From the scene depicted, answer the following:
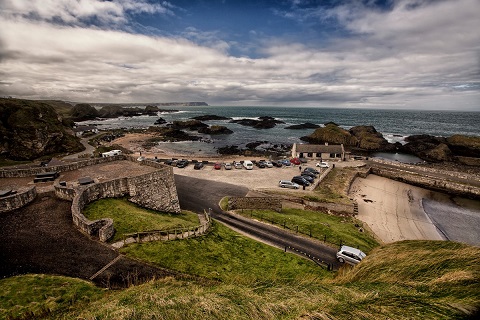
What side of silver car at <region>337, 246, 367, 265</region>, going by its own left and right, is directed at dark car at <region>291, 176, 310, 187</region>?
back

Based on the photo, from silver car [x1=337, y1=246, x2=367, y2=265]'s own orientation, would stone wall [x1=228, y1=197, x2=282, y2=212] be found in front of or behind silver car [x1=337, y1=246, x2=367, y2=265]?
behind

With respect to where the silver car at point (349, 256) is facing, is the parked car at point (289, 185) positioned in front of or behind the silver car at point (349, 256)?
behind

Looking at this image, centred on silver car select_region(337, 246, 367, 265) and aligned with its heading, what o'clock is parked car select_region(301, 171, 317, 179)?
The parked car is roughly at 7 o'clock from the silver car.

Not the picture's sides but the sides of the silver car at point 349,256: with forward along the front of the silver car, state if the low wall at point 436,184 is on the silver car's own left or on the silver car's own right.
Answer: on the silver car's own left
